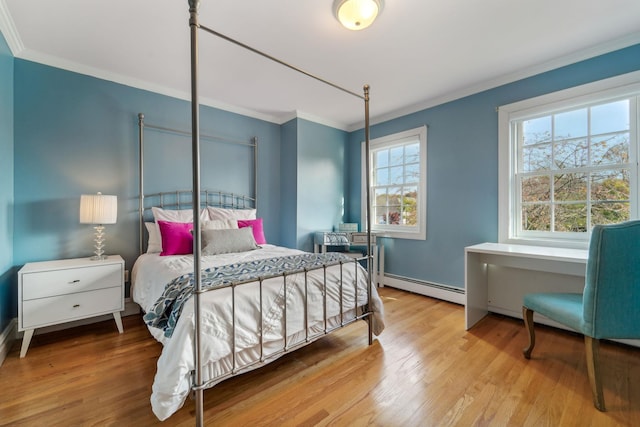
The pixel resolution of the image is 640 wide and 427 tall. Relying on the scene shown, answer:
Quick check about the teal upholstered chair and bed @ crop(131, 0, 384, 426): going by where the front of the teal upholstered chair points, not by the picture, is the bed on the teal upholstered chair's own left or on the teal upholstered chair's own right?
on the teal upholstered chair's own left

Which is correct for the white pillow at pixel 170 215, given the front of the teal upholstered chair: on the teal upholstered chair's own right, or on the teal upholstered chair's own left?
on the teal upholstered chair's own left

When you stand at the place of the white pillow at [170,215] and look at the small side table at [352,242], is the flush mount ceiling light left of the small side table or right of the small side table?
right

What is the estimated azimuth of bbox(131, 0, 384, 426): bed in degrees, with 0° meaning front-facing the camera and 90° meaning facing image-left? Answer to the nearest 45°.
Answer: approximately 315°

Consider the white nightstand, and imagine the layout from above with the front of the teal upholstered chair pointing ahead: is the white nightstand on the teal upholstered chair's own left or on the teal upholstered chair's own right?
on the teal upholstered chair's own left

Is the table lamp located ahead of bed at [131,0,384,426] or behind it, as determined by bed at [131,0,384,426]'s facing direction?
behind

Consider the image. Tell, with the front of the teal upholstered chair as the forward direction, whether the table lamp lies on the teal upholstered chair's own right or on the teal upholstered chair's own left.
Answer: on the teal upholstered chair's own left
